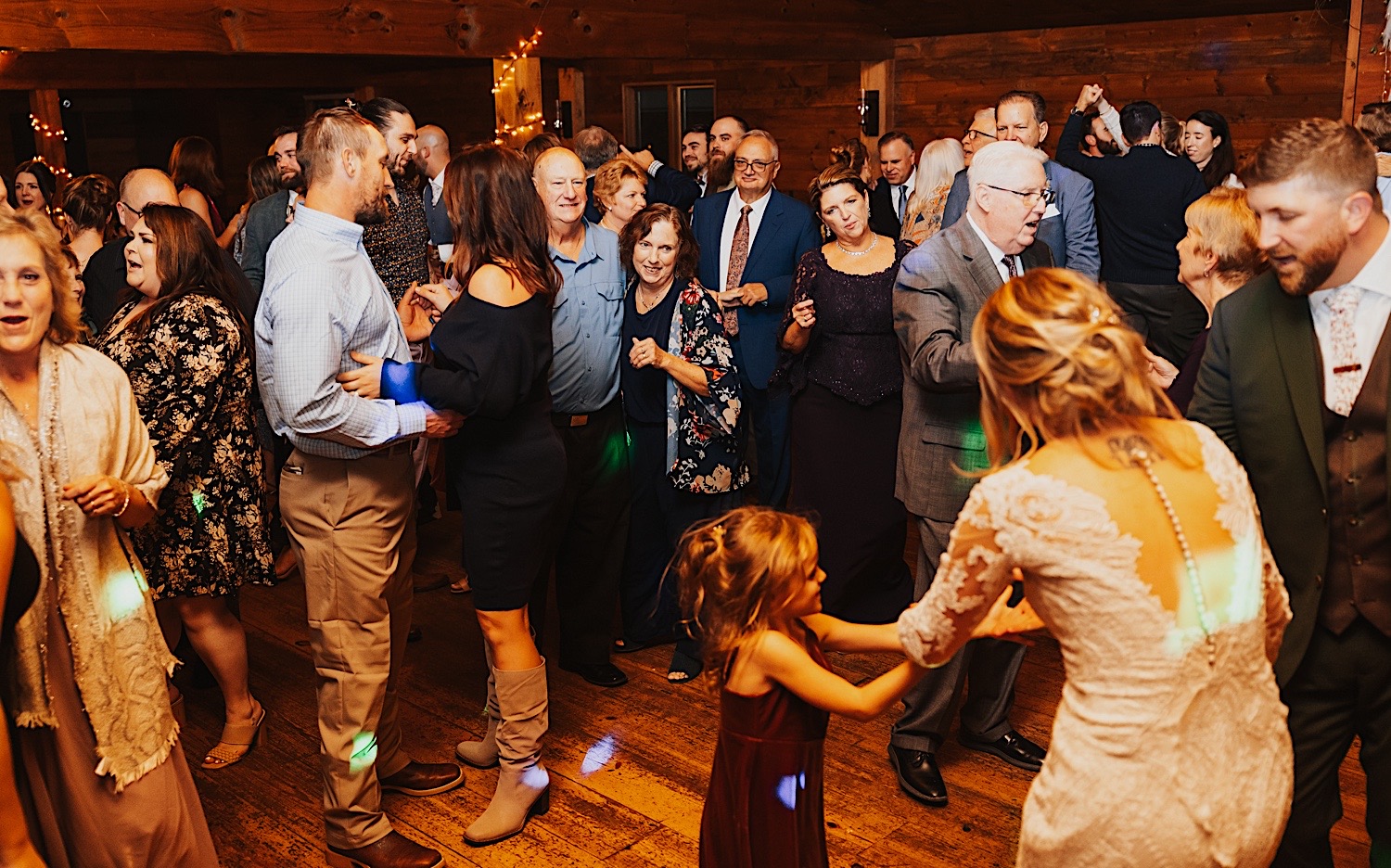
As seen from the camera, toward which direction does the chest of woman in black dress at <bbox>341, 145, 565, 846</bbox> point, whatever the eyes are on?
to the viewer's left

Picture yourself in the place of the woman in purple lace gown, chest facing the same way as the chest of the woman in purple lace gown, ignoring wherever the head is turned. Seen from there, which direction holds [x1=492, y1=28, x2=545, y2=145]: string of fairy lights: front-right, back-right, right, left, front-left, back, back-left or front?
back-right

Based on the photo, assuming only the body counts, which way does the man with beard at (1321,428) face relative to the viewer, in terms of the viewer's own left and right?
facing the viewer

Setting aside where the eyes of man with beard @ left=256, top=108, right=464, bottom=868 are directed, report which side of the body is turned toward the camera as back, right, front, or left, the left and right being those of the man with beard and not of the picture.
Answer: right

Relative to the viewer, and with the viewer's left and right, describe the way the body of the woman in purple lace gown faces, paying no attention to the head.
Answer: facing the viewer

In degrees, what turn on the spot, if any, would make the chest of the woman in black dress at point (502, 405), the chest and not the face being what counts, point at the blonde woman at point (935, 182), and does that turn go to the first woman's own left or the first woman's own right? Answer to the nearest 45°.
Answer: approximately 135° to the first woman's own right

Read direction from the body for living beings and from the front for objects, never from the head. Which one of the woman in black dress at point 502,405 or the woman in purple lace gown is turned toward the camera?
the woman in purple lace gown

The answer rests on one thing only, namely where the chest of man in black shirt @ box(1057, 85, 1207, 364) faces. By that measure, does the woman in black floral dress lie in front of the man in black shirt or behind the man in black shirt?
behind

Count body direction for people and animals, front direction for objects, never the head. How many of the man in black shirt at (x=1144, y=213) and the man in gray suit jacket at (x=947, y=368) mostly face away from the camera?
1

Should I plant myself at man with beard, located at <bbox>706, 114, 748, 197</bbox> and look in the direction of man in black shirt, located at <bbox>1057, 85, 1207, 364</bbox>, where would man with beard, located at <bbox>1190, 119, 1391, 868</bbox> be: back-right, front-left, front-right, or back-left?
front-right

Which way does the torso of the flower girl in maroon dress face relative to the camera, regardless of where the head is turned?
to the viewer's right

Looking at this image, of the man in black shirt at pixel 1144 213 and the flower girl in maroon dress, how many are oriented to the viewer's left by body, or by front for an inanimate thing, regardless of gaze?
0

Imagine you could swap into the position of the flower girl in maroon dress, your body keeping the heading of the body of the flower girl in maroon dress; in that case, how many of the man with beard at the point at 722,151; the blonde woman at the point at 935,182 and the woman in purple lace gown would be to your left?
3

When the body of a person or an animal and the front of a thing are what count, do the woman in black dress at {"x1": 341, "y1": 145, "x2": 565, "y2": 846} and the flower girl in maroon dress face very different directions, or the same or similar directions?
very different directions

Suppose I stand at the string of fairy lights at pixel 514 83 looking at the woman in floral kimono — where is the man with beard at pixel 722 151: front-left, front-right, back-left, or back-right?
front-left

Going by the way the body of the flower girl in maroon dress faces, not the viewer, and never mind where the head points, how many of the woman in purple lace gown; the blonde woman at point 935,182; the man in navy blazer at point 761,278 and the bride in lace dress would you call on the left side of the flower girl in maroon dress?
3

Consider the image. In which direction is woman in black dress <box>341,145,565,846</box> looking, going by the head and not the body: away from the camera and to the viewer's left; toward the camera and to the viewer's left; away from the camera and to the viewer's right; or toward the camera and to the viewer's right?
away from the camera and to the viewer's left
